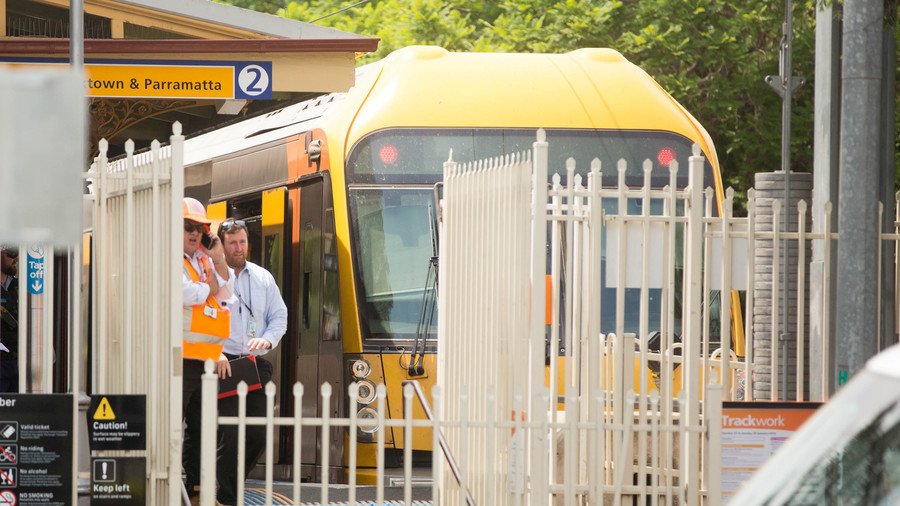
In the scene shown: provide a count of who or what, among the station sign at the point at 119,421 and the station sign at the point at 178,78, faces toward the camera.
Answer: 2

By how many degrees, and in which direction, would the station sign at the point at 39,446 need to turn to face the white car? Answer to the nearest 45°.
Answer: approximately 45° to its left

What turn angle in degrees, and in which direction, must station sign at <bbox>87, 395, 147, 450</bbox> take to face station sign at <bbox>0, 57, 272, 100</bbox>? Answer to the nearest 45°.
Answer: approximately 180°

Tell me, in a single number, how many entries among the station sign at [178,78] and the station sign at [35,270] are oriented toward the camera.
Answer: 2

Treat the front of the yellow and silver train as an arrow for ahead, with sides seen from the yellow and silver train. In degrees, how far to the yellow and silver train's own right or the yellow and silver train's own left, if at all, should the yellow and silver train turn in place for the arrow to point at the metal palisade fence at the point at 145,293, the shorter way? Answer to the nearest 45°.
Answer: approximately 45° to the yellow and silver train's own right

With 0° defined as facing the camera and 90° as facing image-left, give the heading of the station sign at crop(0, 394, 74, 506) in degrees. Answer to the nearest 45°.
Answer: approximately 0°
